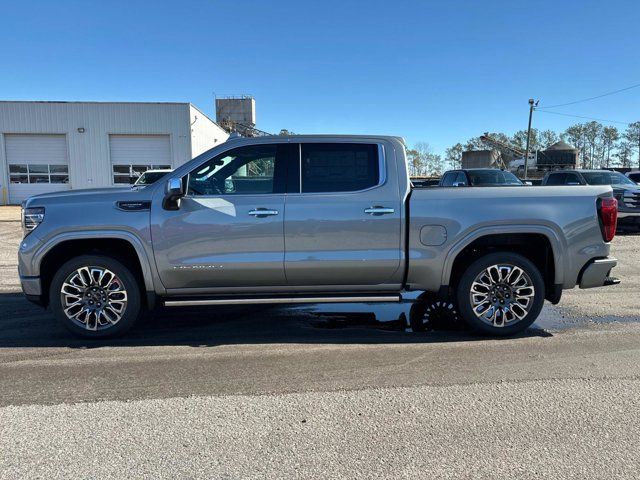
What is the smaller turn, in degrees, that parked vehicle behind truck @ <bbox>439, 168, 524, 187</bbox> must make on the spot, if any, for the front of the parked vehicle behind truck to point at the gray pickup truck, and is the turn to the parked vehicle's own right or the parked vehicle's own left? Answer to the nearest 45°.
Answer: approximately 45° to the parked vehicle's own right

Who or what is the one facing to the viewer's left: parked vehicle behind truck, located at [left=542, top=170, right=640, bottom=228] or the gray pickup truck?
the gray pickup truck

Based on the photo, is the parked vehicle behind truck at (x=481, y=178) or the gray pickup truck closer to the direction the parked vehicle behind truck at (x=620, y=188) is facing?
the gray pickup truck

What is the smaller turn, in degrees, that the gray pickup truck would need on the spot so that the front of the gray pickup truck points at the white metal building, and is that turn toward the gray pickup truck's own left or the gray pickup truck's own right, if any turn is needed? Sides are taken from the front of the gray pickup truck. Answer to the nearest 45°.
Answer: approximately 45° to the gray pickup truck's own right

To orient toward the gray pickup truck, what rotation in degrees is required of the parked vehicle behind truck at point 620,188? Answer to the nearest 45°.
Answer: approximately 45° to its right

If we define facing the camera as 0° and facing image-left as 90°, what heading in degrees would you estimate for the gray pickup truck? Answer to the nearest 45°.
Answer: approximately 90°

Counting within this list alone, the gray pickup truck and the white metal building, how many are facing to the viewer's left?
1

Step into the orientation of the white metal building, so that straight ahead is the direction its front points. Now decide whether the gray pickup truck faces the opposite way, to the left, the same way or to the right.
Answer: to the right

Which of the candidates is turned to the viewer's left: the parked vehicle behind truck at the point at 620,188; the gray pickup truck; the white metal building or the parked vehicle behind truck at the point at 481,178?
the gray pickup truck

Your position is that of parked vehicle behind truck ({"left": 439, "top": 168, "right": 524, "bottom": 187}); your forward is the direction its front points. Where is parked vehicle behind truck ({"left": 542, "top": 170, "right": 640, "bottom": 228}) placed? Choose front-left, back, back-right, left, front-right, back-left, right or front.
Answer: front-left

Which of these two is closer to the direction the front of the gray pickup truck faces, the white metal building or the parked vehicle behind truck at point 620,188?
the white metal building

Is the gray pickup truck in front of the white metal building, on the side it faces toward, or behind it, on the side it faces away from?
in front
